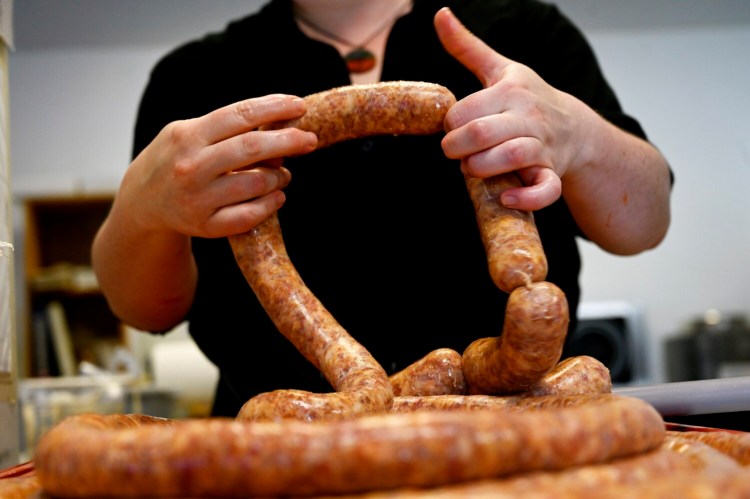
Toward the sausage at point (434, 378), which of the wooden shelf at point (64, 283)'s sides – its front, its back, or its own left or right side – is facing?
front

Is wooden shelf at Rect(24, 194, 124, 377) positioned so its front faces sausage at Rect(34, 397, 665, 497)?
yes

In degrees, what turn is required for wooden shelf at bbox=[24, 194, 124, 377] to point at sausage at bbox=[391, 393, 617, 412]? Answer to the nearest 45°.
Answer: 0° — it already faces it

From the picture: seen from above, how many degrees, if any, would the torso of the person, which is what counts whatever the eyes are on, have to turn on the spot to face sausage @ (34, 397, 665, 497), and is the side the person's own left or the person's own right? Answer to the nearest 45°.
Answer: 0° — they already face it

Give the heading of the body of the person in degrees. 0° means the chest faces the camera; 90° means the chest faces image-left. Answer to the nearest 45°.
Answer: approximately 0°

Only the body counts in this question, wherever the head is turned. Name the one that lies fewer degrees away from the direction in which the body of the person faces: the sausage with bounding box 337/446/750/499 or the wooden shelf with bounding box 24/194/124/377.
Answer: the sausage

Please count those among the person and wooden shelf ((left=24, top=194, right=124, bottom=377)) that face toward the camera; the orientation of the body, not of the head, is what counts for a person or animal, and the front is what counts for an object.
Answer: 2

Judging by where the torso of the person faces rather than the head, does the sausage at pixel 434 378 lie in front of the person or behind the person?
in front

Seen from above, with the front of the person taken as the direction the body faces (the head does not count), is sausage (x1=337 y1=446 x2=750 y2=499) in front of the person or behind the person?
in front

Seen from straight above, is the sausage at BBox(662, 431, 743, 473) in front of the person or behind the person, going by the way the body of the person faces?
in front

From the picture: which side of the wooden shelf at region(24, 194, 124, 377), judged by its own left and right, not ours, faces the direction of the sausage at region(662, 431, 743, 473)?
front
